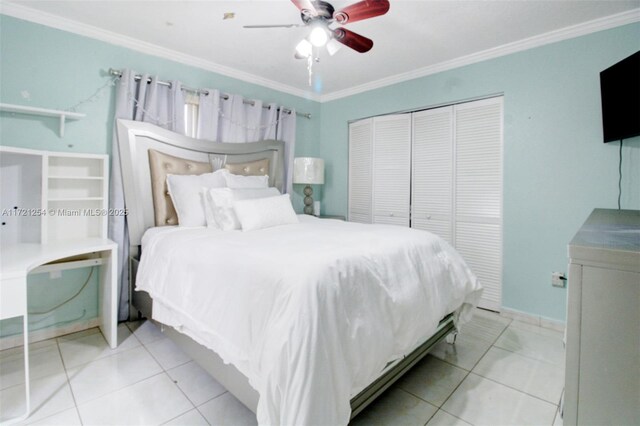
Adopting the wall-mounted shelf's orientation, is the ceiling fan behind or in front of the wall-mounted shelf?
in front

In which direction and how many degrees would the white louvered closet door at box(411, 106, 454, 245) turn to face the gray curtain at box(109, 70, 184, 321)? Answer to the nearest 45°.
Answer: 0° — it already faces it

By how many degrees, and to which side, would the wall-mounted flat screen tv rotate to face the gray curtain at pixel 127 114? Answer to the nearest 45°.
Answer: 0° — it already faces it

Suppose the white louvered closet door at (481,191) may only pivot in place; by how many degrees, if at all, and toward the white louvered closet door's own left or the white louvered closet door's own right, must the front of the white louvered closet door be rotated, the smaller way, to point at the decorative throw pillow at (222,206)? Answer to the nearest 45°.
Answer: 0° — it already faces it

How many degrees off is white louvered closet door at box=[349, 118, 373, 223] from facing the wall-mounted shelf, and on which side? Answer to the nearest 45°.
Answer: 0° — it already faces it

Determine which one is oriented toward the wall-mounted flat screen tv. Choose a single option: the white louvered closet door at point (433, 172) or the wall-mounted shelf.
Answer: the wall-mounted shelf

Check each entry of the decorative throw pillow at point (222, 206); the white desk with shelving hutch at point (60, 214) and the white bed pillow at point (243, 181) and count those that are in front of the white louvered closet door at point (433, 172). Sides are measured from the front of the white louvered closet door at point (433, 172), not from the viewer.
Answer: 3

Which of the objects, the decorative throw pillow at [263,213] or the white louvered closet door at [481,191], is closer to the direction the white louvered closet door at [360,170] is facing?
the decorative throw pillow

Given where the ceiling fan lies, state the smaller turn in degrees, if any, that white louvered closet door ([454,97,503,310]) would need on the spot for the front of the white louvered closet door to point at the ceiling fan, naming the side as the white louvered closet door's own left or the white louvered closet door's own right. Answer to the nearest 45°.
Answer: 0° — it already faces it

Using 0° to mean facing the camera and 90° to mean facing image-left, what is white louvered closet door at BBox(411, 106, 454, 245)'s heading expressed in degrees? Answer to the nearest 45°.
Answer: approximately 45°

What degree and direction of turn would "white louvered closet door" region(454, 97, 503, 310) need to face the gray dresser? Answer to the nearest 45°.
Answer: approximately 45° to its left

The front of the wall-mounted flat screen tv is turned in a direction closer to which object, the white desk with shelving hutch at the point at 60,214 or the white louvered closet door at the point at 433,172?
the white desk with shelving hutch

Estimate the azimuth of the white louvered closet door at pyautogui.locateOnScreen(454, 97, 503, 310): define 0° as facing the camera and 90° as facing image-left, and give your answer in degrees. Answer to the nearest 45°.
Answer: approximately 45°
